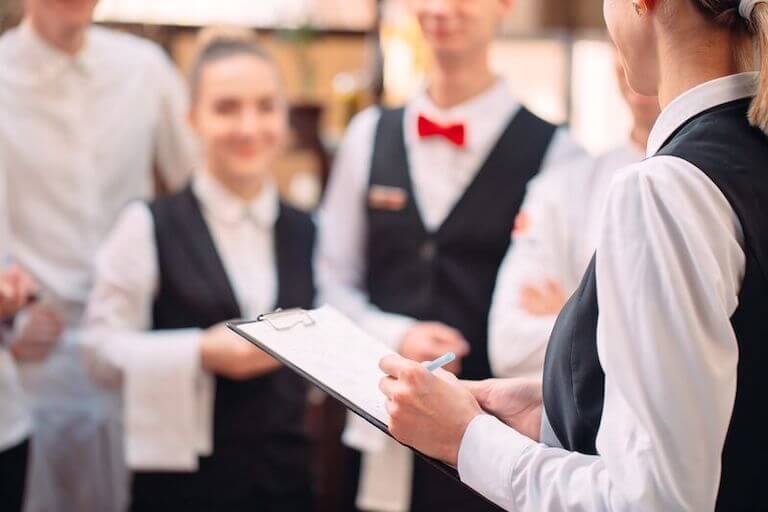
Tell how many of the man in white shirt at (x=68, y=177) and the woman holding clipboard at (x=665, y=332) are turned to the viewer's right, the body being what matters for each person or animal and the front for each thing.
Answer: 0

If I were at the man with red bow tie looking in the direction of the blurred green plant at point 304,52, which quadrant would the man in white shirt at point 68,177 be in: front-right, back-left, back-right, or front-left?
front-left

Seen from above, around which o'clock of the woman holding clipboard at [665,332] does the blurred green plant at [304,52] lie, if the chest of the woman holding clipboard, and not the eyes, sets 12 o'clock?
The blurred green plant is roughly at 1 o'clock from the woman holding clipboard.

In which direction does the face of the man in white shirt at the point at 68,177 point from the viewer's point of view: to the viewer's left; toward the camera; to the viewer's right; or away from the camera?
toward the camera

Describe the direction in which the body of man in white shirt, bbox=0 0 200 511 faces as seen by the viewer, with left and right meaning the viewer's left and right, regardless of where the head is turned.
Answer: facing the viewer

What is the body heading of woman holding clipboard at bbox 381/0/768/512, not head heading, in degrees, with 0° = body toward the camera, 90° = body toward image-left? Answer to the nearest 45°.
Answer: approximately 135°

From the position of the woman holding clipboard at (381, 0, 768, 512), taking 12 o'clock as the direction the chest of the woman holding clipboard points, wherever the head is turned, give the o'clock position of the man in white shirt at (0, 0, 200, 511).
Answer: The man in white shirt is roughly at 12 o'clock from the woman holding clipboard.

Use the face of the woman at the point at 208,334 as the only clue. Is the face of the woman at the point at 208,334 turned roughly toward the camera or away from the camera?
toward the camera
